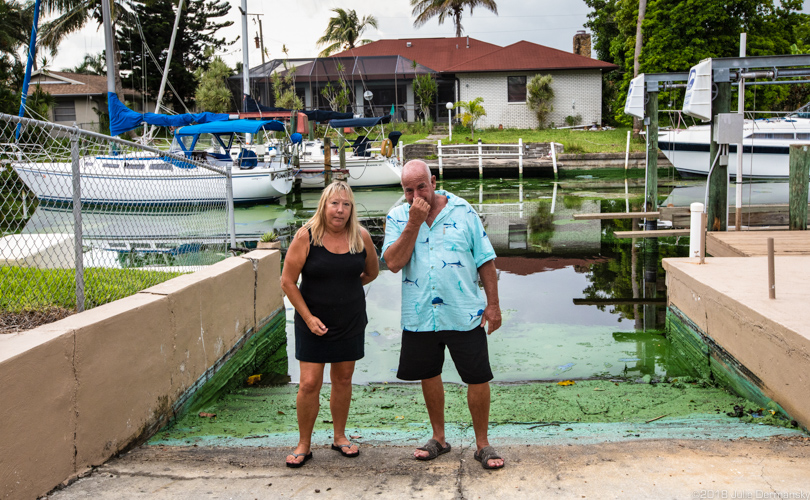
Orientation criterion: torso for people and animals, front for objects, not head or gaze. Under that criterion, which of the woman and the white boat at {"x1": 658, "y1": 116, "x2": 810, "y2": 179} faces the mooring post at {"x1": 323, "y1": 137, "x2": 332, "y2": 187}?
the white boat

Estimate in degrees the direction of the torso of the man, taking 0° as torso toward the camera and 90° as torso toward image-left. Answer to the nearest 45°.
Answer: approximately 0°

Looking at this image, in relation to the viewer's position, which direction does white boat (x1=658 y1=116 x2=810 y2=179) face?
facing to the left of the viewer

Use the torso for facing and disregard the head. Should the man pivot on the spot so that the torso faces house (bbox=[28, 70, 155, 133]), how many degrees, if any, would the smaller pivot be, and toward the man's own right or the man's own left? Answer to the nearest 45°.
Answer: approximately 135° to the man's own right

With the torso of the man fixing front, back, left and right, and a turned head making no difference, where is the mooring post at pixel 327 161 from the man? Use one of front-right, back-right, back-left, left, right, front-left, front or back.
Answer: back

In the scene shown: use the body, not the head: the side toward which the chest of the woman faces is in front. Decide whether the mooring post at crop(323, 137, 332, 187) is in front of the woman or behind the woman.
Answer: behind

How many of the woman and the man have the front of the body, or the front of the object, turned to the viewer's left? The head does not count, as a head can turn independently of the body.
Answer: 0

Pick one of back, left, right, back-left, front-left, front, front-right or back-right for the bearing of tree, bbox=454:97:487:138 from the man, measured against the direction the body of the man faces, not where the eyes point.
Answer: back

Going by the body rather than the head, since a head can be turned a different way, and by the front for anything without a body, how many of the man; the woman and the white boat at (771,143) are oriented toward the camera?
2

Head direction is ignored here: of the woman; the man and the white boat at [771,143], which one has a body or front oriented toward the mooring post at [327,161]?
the white boat

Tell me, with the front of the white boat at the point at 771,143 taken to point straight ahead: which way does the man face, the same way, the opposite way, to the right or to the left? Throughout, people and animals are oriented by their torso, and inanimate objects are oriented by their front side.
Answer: to the left

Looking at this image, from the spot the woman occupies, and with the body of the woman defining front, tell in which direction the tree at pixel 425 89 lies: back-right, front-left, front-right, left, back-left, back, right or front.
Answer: back
